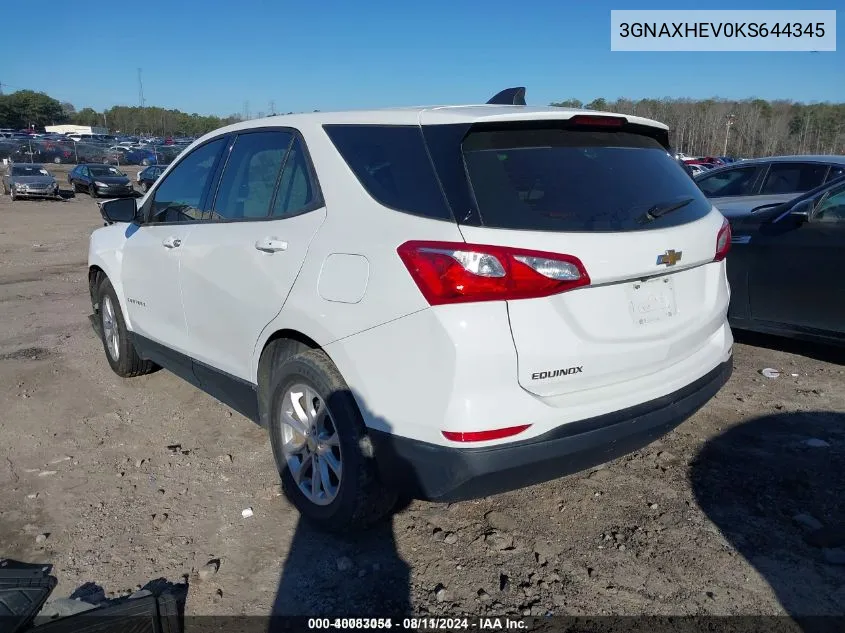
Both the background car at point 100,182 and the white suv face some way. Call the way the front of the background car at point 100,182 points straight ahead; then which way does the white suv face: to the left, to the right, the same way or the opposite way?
the opposite way

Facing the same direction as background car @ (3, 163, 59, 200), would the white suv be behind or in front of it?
in front

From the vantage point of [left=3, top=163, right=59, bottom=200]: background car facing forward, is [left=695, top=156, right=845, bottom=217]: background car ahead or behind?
ahead

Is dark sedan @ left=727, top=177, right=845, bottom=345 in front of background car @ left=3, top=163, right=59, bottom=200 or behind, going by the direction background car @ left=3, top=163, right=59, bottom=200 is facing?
in front

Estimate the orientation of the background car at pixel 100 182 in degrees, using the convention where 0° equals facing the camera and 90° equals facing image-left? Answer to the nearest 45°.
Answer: approximately 315°

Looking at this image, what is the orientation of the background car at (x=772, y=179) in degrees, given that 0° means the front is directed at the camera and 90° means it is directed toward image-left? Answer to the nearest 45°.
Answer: approximately 90°

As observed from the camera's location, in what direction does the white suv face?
facing away from the viewer and to the left of the viewer

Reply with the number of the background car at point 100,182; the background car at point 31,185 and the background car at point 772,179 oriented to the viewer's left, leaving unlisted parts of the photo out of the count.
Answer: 1

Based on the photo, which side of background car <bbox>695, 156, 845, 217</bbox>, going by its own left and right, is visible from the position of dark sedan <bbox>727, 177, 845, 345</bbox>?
left

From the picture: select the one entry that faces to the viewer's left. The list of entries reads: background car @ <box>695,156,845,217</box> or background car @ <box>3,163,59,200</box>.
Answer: background car @ <box>695,156,845,217</box>

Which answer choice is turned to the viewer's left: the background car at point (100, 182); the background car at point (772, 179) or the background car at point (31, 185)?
the background car at point (772, 179)
